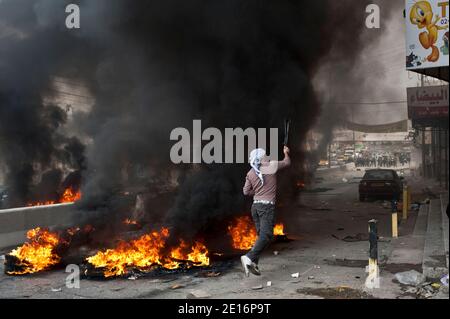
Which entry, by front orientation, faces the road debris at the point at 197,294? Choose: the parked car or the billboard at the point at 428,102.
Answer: the billboard

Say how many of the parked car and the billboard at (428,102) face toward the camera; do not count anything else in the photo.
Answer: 1

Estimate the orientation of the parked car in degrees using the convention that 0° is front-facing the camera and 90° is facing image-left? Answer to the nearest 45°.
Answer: approximately 180°

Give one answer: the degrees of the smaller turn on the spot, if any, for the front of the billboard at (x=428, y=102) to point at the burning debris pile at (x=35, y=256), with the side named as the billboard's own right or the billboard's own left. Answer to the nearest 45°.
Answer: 0° — it already faces it

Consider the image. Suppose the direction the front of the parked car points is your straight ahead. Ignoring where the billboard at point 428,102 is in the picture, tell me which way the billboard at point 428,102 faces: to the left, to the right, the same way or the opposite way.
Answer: the opposite way

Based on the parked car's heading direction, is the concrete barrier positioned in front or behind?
behind

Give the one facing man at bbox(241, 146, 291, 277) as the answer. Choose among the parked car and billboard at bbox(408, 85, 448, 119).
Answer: the billboard

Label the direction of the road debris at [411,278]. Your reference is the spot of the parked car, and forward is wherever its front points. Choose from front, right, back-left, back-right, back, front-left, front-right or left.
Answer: back

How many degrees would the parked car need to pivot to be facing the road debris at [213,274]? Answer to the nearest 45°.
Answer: approximately 180°

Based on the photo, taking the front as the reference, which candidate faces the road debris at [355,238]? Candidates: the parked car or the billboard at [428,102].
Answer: the billboard

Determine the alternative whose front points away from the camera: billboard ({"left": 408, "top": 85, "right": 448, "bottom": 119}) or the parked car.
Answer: the parked car
